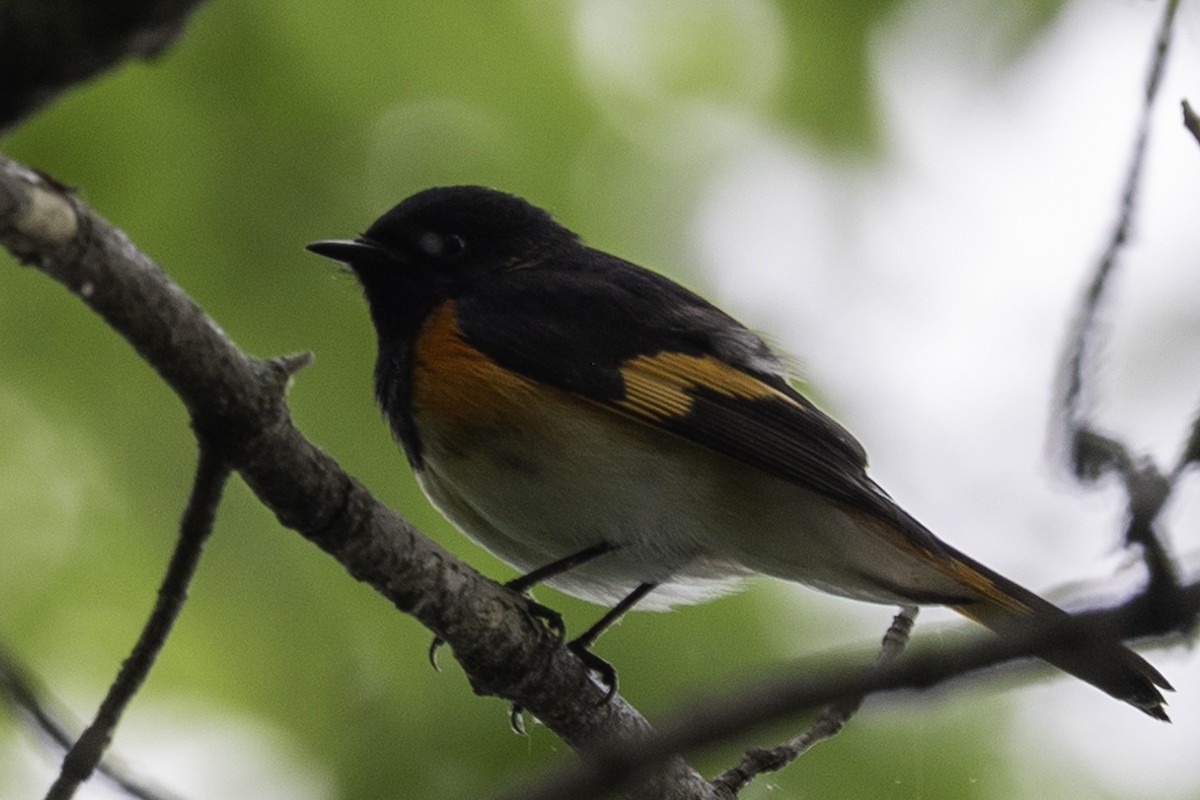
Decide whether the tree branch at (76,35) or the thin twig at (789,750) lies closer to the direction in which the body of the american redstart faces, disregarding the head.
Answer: the tree branch

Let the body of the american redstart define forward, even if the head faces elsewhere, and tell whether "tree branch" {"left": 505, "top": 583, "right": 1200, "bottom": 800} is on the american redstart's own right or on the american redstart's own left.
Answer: on the american redstart's own left

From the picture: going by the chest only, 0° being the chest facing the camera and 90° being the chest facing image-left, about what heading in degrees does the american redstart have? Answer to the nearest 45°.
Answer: approximately 90°

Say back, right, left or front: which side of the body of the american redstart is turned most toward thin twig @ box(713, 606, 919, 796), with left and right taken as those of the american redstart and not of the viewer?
back

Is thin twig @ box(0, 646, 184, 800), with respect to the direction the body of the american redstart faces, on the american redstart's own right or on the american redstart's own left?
on the american redstart's own right
